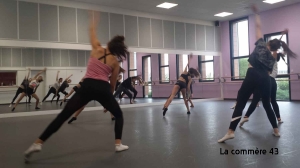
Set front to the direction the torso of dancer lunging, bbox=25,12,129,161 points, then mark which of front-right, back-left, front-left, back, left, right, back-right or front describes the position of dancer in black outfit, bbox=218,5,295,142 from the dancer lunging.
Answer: right

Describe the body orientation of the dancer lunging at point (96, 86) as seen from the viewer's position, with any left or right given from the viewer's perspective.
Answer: facing away from the viewer
